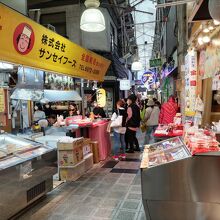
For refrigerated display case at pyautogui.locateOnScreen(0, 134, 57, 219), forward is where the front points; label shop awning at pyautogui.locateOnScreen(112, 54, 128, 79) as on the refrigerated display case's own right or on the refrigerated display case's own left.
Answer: on the refrigerated display case's own left

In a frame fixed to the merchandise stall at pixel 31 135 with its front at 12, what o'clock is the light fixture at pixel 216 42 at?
The light fixture is roughly at 11 o'clock from the merchandise stall.

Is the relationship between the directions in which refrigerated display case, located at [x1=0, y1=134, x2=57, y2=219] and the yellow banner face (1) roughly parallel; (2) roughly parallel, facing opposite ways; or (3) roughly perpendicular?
roughly parallel

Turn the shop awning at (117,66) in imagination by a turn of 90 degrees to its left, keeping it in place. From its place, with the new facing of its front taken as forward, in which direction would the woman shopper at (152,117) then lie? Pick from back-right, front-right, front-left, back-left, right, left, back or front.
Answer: back-right

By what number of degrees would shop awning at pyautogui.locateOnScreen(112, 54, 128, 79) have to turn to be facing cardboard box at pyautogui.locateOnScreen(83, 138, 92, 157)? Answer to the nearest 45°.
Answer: approximately 45° to its right

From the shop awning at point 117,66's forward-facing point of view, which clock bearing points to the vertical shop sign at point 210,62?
The vertical shop sign is roughly at 1 o'clock from the shop awning.

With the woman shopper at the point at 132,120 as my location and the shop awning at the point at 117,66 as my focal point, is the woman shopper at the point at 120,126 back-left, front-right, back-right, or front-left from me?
back-left

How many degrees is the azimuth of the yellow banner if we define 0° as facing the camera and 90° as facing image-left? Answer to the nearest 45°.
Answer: approximately 315°

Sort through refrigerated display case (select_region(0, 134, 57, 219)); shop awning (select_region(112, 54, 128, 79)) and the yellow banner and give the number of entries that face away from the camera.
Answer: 0

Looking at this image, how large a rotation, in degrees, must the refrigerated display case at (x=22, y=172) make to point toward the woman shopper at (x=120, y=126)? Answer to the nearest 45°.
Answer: approximately 90° to its left

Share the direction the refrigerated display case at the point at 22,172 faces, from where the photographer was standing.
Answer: facing the viewer and to the right of the viewer

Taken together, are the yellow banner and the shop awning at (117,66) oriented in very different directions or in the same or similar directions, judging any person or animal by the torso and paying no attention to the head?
same or similar directions

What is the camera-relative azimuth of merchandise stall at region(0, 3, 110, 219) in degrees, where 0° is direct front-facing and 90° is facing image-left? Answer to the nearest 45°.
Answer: approximately 315°

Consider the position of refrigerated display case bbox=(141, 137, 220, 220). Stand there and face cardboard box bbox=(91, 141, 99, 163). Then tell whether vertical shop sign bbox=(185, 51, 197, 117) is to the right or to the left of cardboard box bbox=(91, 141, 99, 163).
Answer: right
